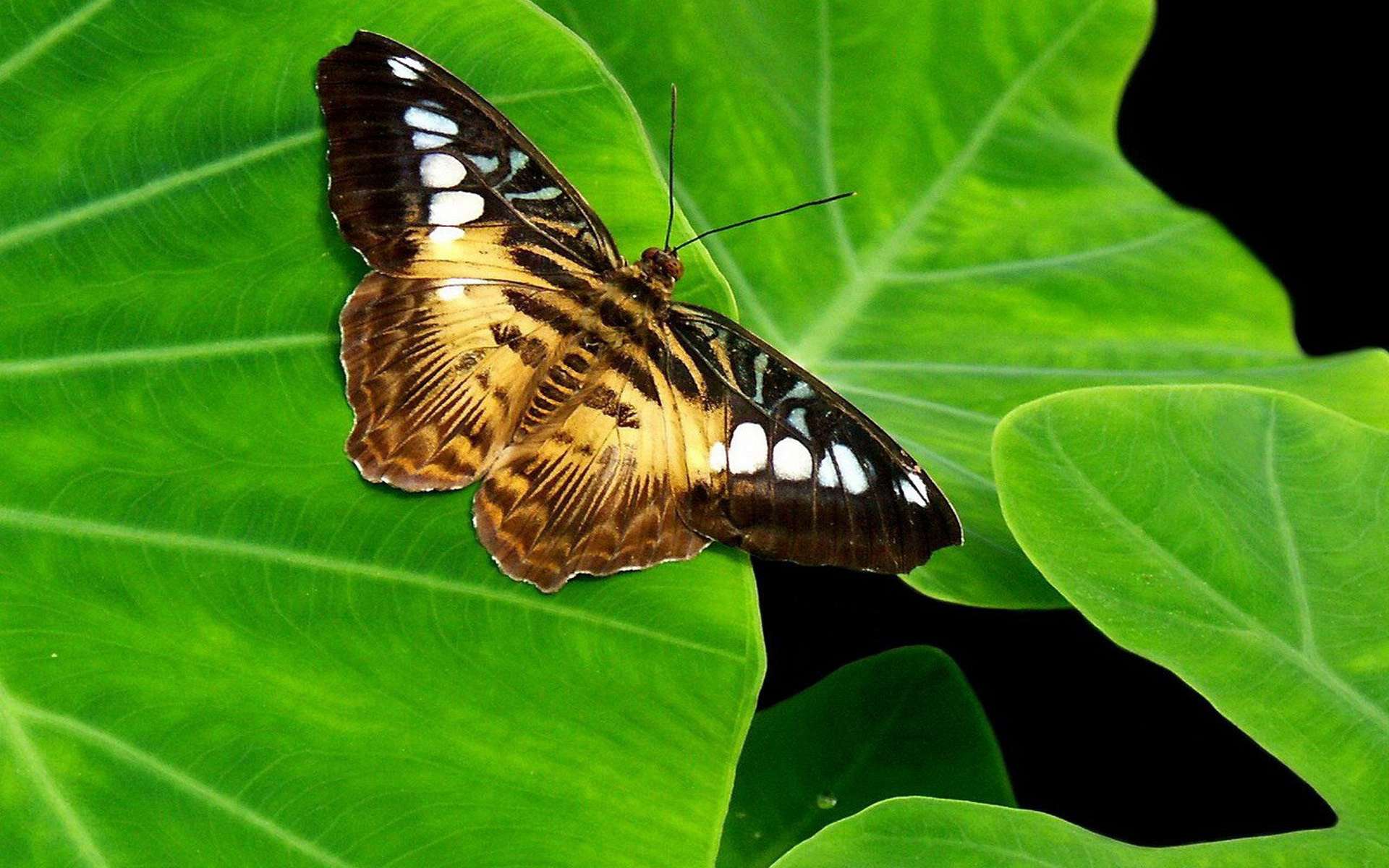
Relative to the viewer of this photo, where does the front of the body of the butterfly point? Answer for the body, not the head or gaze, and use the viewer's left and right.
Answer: facing away from the viewer and to the right of the viewer
